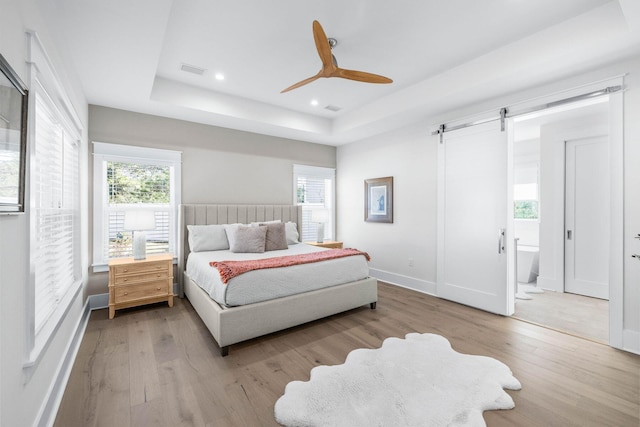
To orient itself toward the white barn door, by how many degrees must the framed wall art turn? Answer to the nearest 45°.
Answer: approximately 90° to its left

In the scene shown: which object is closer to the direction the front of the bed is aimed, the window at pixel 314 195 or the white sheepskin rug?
the white sheepskin rug

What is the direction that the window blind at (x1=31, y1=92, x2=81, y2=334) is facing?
to the viewer's right

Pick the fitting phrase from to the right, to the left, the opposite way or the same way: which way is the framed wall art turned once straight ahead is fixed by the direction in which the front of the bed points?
to the right

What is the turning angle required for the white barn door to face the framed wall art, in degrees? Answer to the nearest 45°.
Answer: approximately 90° to its right

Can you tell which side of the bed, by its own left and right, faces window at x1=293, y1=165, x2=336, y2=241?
left

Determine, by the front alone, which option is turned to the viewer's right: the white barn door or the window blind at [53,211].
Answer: the window blind

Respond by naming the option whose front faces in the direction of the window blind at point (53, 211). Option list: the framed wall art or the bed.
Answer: the framed wall art

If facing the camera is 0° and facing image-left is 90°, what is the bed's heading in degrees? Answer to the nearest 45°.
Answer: approximately 315°

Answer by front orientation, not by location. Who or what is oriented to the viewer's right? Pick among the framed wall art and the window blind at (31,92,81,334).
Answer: the window blind

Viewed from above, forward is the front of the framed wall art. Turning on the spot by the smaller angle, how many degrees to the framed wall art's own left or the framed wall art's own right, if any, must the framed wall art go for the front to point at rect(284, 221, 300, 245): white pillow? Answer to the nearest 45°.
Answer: approximately 45° to the framed wall art's own right
